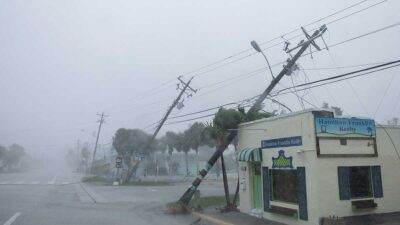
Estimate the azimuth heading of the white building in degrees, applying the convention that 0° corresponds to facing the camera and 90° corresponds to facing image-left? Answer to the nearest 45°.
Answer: approximately 45°

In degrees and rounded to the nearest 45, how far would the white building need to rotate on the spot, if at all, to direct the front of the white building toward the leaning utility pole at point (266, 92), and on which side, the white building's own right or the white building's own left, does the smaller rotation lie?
approximately 90° to the white building's own right
